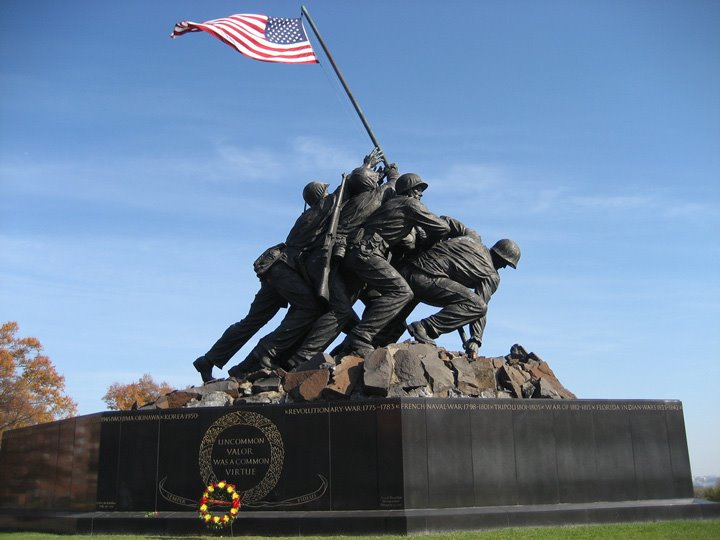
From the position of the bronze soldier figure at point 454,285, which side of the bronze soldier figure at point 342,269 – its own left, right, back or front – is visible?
front

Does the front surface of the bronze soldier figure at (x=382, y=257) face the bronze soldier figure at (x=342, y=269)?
no

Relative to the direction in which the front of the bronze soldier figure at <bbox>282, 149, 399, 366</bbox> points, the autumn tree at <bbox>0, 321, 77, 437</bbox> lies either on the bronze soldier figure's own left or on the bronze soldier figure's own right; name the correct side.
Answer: on the bronze soldier figure's own left

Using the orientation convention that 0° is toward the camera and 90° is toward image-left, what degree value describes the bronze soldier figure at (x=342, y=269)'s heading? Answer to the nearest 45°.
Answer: approximately 270°

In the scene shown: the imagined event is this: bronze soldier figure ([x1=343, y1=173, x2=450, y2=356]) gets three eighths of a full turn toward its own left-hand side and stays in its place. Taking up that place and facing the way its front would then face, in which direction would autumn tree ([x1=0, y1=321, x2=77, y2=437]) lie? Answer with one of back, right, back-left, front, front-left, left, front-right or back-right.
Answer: front

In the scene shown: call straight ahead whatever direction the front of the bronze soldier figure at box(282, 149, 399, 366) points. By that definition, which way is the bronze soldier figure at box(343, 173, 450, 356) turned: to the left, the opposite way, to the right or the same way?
the same way

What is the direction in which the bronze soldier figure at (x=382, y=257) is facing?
to the viewer's right

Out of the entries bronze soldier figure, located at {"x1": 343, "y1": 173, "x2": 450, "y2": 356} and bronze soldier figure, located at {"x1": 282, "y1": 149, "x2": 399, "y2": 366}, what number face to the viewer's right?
2

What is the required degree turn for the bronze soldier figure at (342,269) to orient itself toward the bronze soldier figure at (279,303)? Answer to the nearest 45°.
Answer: approximately 135° to its left
